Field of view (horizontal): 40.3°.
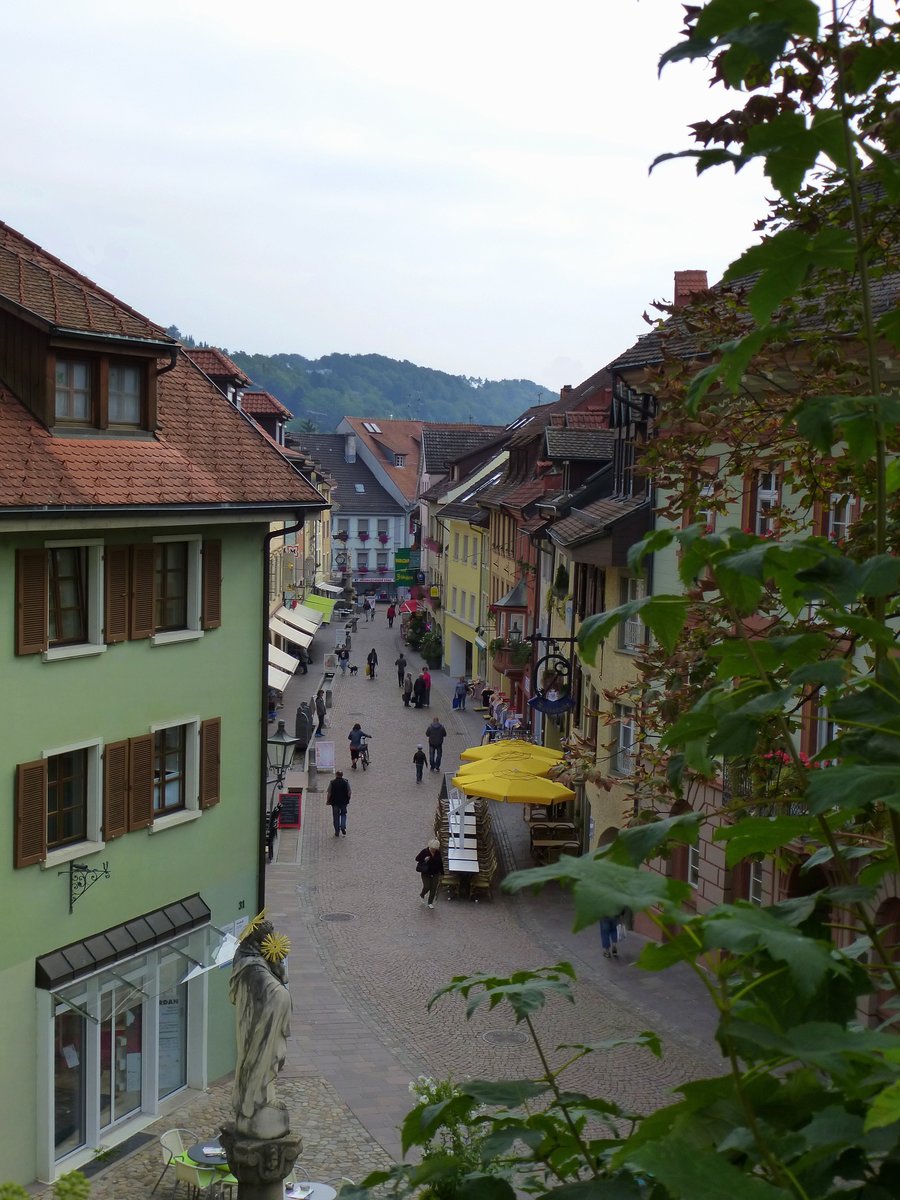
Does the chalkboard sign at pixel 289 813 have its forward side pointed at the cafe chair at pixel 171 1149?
yes

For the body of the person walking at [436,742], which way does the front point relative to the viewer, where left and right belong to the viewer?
facing away from the viewer

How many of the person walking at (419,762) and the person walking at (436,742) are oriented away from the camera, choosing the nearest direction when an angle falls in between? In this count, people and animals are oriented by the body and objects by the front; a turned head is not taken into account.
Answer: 2

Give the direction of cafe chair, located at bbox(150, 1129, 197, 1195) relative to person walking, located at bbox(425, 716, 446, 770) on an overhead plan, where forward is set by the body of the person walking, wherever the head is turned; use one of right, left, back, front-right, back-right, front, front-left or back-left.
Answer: back

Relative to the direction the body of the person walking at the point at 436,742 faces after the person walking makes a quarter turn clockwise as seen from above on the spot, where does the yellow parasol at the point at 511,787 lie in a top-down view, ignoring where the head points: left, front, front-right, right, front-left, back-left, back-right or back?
right

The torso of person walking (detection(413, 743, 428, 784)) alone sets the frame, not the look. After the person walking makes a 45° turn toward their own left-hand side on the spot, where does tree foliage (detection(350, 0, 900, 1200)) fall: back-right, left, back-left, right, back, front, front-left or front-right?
back-left

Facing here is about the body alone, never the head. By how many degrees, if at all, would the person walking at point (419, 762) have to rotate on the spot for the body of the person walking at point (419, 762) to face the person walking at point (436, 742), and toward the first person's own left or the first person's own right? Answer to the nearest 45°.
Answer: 0° — they already face them

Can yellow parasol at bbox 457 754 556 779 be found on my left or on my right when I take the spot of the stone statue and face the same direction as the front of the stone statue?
on my left

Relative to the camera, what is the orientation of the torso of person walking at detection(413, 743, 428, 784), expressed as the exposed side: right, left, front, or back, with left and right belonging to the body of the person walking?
back

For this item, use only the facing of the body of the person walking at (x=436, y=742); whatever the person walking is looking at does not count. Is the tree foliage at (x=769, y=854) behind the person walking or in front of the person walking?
behind
